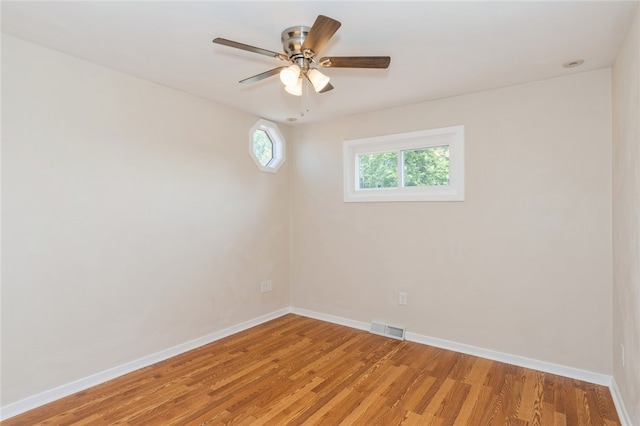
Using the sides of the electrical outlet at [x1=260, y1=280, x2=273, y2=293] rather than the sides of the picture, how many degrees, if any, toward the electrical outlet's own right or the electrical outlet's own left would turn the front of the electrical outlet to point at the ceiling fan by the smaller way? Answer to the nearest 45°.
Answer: approximately 45° to the electrical outlet's own right

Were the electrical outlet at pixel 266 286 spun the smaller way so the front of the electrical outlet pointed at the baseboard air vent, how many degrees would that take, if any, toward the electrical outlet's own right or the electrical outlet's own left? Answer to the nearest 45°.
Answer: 0° — it already faces it

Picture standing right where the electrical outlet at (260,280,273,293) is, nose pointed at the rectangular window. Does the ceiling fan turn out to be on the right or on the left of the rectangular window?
right

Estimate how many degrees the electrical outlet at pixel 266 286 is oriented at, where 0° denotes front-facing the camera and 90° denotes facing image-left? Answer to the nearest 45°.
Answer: approximately 315°

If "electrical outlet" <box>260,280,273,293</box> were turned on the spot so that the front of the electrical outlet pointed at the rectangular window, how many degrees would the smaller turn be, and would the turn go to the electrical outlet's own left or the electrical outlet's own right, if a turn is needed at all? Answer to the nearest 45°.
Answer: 0° — it already faces it
